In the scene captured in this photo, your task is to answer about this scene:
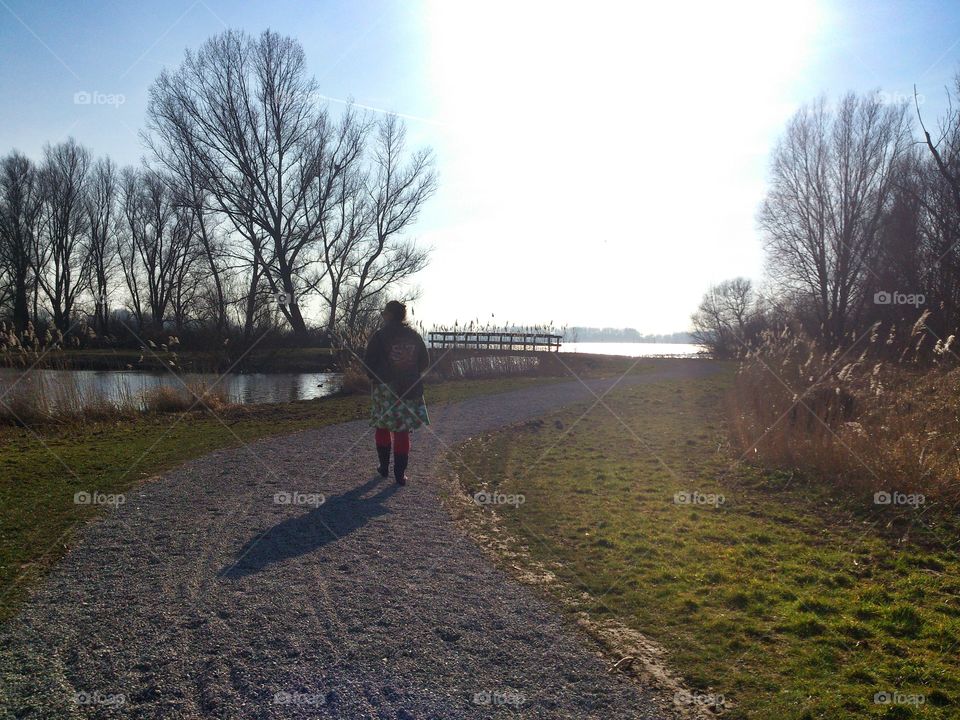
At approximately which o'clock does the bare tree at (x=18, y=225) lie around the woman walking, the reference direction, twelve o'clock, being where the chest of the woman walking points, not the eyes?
The bare tree is roughly at 11 o'clock from the woman walking.

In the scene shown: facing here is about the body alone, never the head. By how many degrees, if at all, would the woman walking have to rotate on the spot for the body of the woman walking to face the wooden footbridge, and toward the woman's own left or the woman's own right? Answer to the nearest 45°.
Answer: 0° — they already face it

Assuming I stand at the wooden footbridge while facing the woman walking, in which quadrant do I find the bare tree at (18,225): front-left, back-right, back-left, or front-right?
back-right

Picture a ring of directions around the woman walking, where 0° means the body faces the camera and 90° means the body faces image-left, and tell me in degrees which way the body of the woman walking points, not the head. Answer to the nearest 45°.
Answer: approximately 180°
